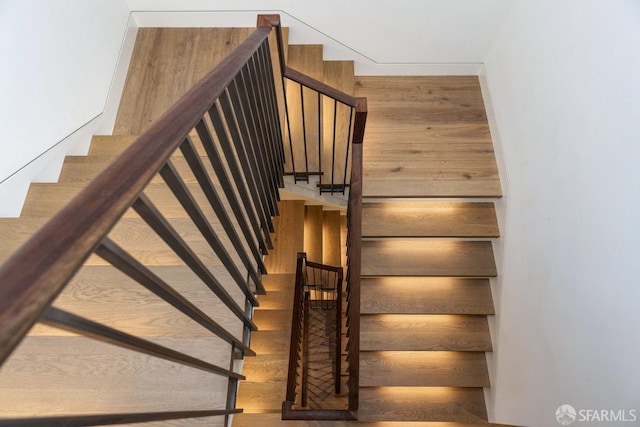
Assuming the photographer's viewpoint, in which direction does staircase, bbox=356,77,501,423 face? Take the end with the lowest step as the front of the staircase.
facing the viewer

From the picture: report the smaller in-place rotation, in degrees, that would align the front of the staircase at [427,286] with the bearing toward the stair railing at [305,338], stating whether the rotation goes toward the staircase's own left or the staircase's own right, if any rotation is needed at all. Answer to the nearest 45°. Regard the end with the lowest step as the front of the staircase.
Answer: approximately 135° to the staircase's own right
